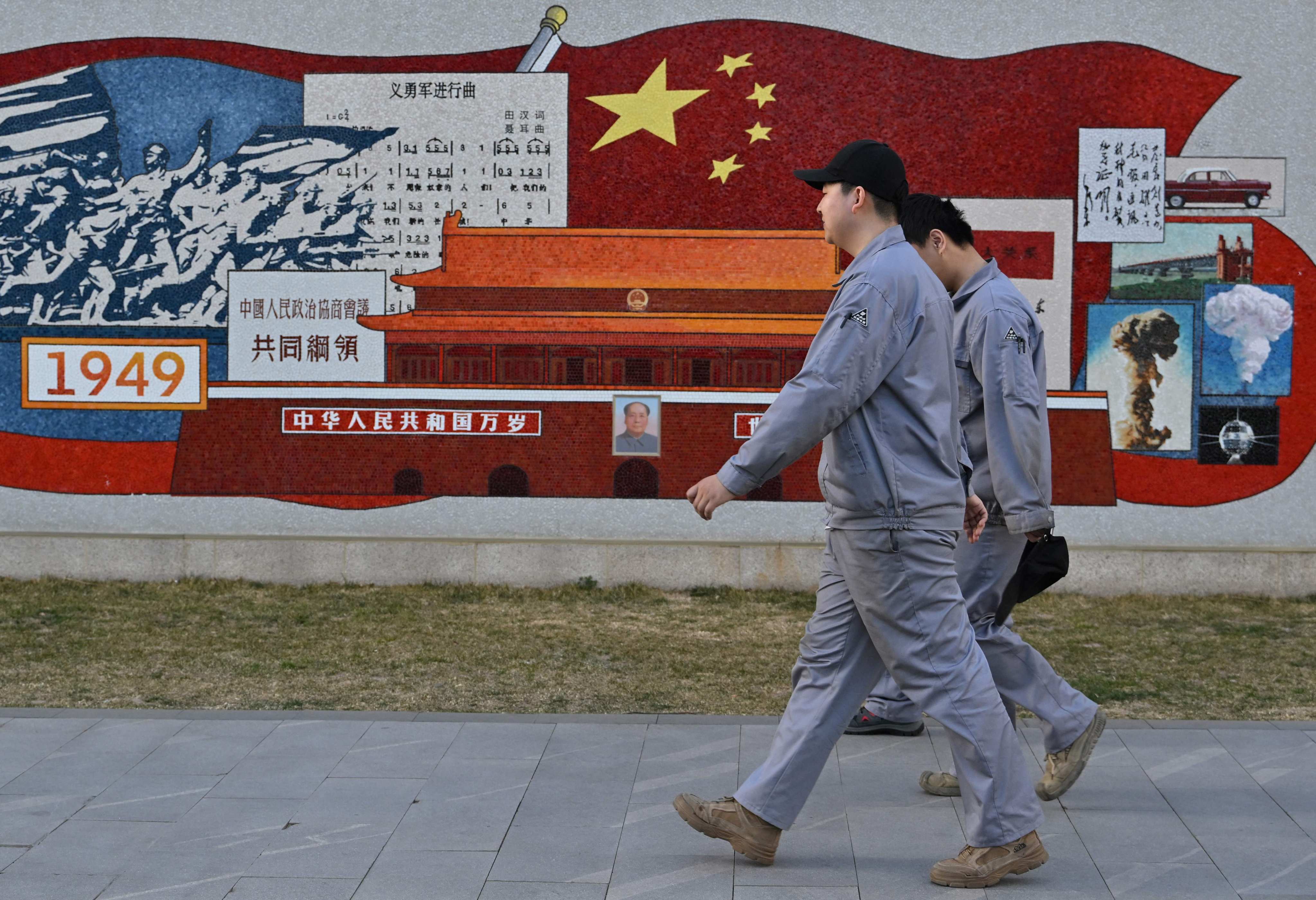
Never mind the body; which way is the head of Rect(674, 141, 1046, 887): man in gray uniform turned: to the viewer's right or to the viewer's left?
to the viewer's left

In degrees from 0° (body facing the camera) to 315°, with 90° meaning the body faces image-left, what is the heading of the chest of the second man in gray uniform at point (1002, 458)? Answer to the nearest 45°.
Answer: approximately 90°

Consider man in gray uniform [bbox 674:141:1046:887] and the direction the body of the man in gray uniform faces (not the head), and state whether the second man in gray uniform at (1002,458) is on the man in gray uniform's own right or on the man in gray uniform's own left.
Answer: on the man in gray uniform's own right

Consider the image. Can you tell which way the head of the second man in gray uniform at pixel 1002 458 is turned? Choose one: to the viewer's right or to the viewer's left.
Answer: to the viewer's left

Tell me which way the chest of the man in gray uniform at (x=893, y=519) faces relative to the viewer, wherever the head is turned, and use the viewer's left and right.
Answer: facing to the left of the viewer

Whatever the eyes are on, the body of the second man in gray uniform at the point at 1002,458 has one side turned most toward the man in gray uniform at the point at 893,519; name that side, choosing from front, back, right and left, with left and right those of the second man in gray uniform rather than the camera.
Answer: left

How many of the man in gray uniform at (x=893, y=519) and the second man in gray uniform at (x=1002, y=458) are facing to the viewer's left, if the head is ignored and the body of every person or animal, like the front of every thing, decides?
2
